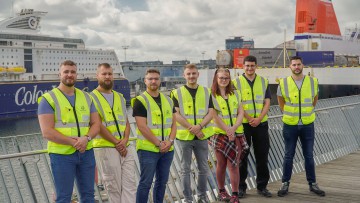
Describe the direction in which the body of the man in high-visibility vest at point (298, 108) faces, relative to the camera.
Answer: toward the camera

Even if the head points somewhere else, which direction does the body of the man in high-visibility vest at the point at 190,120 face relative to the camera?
toward the camera

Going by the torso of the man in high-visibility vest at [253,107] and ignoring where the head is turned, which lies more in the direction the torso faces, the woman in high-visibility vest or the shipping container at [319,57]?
the woman in high-visibility vest

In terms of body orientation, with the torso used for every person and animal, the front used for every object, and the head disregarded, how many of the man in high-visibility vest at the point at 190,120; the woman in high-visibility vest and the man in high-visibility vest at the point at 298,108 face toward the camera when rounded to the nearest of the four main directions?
3

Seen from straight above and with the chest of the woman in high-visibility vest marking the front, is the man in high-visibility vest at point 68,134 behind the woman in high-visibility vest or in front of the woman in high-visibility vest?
in front

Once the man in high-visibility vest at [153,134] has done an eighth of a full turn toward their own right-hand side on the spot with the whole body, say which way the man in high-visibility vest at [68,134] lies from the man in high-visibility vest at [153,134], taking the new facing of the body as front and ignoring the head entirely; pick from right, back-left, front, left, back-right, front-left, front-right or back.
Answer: front-right

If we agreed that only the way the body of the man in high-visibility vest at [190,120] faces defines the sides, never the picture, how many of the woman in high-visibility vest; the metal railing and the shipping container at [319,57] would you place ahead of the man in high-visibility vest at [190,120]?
0

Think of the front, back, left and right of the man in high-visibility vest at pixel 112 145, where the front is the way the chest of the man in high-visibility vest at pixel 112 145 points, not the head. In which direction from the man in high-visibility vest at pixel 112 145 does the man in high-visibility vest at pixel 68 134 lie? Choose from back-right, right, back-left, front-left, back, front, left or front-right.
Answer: right

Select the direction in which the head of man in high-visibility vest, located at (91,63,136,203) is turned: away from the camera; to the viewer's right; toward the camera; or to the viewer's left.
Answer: toward the camera

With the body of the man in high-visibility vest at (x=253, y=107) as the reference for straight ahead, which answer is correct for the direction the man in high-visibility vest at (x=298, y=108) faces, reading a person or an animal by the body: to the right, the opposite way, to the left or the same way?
the same way

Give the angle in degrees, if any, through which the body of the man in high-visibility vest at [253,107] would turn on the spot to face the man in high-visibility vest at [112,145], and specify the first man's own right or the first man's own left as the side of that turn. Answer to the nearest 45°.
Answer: approximately 45° to the first man's own right

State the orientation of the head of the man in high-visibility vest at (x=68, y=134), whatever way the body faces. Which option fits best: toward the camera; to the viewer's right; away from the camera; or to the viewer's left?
toward the camera

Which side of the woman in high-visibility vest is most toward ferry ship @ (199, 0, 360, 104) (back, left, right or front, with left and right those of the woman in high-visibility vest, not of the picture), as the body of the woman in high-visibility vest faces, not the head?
back

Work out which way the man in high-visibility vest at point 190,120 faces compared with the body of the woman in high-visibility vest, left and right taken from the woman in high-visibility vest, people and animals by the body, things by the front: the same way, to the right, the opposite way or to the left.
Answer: the same way
